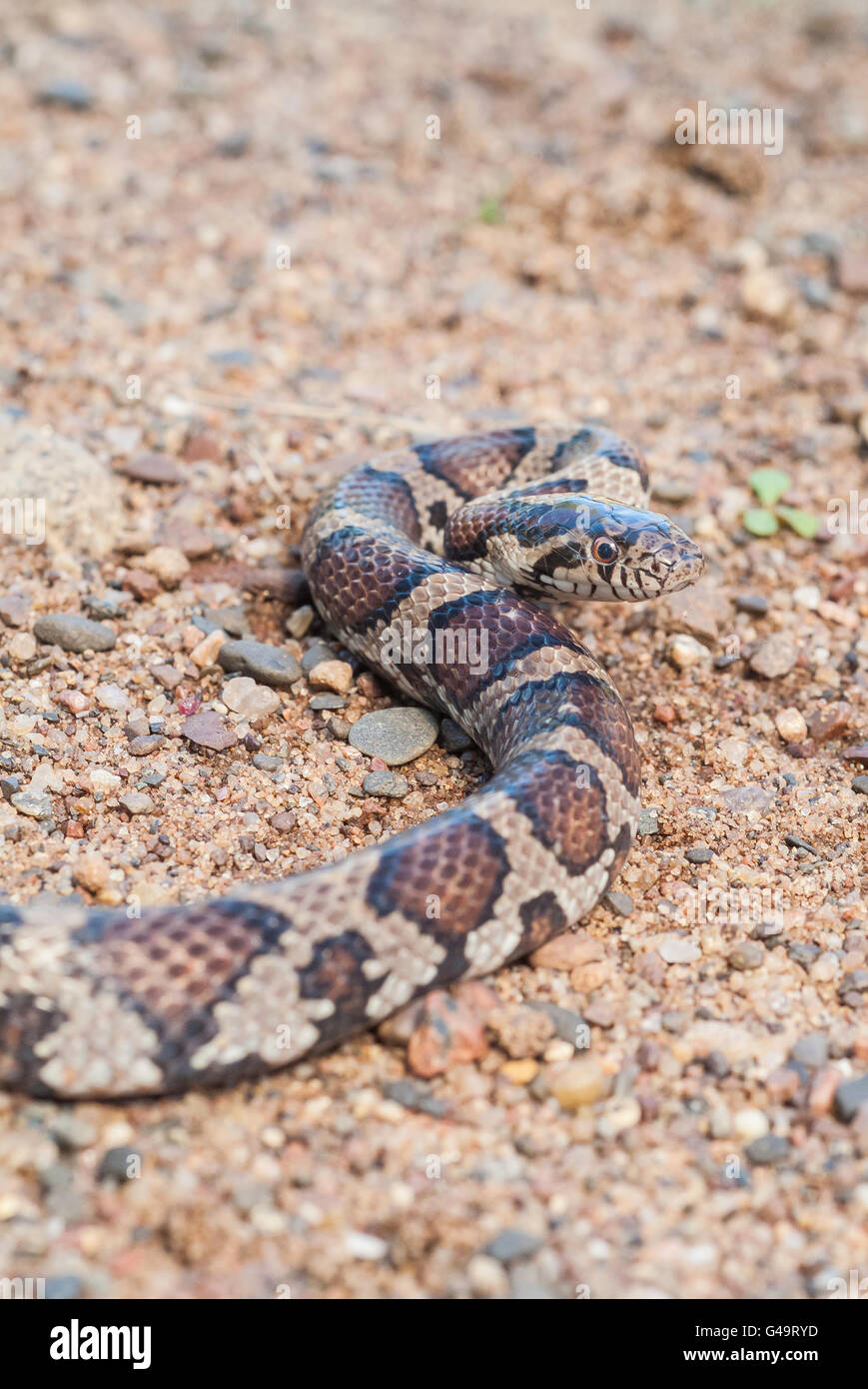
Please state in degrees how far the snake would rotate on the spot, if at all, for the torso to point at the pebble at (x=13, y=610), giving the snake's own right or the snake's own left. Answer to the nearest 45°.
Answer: approximately 180°

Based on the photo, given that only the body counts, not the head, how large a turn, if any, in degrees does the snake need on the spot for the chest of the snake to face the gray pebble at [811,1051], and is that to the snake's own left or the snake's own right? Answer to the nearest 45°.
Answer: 0° — it already faces it

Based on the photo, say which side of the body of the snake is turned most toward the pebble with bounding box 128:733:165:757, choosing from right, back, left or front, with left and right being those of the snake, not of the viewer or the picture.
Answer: back

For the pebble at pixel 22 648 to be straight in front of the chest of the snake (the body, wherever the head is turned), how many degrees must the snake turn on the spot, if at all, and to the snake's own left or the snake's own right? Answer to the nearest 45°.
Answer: approximately 180°

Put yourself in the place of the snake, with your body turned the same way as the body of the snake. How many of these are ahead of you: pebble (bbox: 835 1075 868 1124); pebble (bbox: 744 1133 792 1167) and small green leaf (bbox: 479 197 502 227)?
2

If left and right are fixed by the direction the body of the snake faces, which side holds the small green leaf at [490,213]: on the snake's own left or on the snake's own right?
on the snake's own left

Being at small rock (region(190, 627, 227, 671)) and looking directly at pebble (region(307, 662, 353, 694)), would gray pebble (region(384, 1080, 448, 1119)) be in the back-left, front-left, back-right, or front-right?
front-right

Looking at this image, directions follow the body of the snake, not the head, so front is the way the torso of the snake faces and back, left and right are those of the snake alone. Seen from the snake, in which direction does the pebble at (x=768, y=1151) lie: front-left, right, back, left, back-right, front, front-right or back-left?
front

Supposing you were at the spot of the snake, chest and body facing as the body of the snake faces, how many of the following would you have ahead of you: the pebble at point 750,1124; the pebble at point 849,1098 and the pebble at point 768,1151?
3

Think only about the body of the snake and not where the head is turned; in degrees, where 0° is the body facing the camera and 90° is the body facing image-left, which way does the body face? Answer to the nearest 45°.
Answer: approximately 315°
